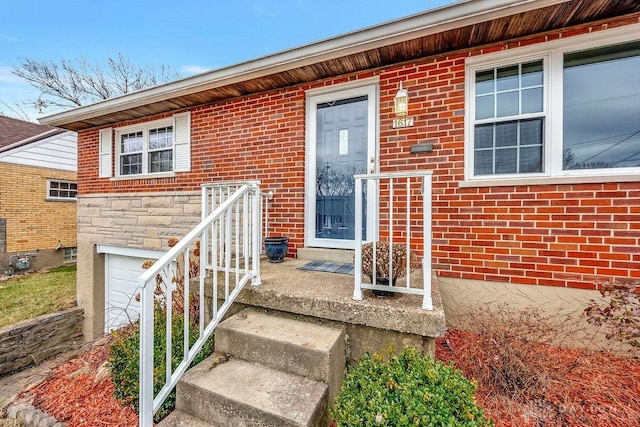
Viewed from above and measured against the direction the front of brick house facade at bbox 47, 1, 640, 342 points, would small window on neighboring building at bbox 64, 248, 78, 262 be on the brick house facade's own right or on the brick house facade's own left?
on the brick house facade's own right

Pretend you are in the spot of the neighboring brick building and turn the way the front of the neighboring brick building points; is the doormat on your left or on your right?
on your left

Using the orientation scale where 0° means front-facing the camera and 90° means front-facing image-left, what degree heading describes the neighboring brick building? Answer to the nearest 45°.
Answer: approximately 45°

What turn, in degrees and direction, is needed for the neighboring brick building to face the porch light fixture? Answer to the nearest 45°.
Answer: approximately 45° to its left

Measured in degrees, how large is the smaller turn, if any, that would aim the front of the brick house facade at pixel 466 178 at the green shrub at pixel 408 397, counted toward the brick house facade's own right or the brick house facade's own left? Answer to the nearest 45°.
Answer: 0° — it already faces it

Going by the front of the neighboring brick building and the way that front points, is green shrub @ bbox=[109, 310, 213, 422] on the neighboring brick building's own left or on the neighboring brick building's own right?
on the neighboring brick building's own left

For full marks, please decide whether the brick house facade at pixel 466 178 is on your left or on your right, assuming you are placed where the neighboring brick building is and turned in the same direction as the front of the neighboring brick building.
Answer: on your left

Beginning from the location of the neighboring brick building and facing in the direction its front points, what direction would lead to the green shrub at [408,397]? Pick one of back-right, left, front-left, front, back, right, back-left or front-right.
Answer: front-left

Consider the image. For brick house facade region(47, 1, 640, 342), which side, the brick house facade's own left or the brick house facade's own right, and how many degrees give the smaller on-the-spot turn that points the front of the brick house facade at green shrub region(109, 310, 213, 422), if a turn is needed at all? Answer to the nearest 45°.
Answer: approximately 45° to the brick house facade's own right
